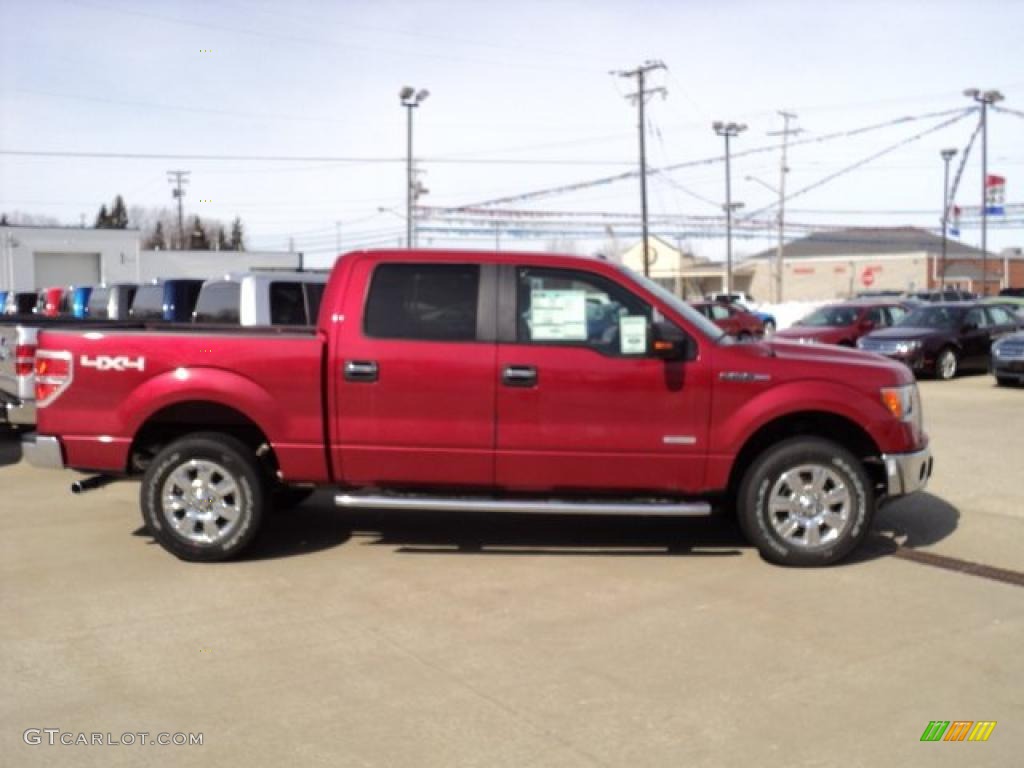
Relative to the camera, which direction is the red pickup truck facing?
to the viewer's right

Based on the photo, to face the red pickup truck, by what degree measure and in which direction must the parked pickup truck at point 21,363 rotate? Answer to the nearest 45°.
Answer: approximately 90° to its right

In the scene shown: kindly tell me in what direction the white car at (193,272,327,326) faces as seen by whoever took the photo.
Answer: facing away from the viewer and to the right of the viewer

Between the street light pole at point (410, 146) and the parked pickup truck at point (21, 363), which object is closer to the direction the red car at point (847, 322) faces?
the parked pickup truck
